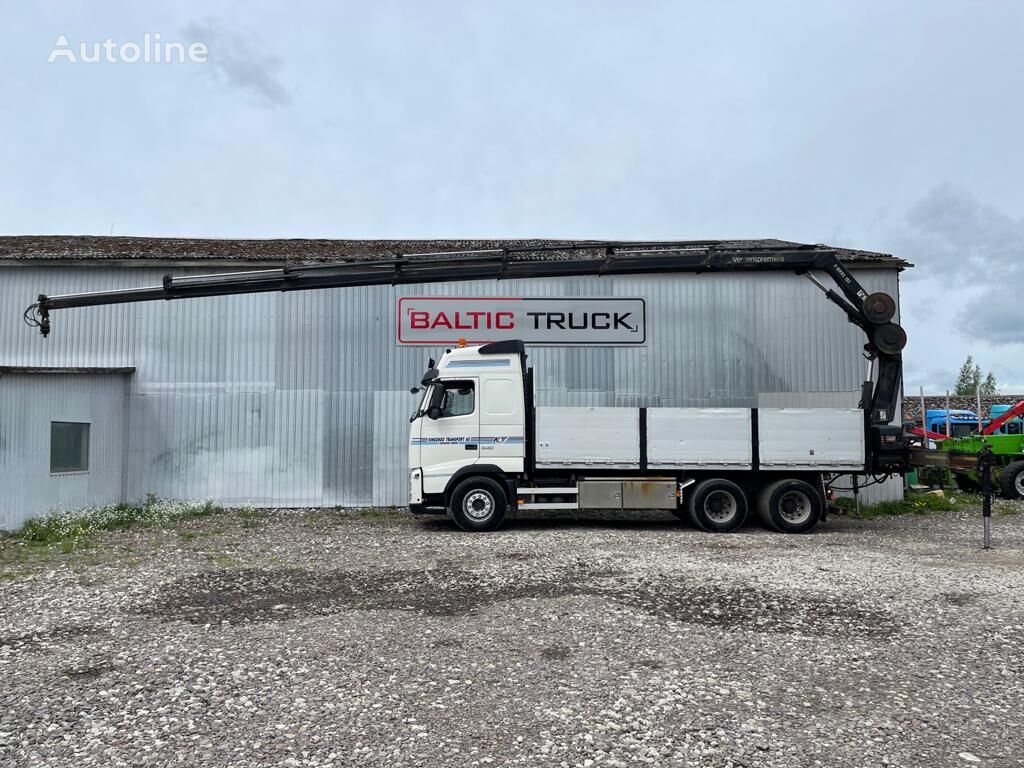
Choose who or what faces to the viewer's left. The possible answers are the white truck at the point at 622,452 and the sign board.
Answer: the white truck

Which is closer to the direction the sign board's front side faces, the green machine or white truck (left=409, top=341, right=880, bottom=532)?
the white truck

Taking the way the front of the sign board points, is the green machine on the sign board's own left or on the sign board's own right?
on the sign board's own left

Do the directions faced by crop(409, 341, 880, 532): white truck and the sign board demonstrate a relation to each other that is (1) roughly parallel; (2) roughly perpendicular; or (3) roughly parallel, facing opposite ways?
roughly perpendicular

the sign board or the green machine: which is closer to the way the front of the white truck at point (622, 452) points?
the sign board

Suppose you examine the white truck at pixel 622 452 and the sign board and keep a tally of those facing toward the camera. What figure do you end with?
1

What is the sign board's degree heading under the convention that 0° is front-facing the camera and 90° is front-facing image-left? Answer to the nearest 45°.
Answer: approximately 0°

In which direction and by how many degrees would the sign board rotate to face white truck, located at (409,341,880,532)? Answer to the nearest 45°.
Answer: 0° — it already faces it

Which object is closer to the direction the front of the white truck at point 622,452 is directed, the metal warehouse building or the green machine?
the metal warehouse building

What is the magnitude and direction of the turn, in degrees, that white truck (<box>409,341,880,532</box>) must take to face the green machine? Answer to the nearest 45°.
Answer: approximately 135° to its right

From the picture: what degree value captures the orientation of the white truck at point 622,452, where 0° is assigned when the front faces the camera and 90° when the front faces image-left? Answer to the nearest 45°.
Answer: approximately 90°
